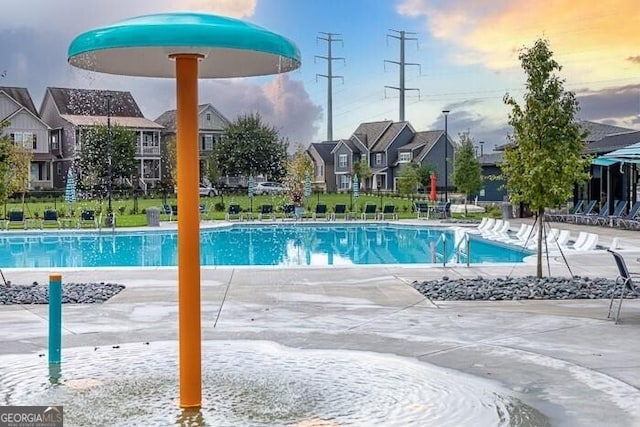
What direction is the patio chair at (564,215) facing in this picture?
to the viewer's left

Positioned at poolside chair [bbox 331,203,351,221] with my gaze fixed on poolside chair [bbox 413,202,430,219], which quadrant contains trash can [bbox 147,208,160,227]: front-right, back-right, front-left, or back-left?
back-right

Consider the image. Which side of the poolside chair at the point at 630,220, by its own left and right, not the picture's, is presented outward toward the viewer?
left

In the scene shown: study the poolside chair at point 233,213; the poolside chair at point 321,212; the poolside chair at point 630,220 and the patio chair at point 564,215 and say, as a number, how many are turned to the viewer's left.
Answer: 2

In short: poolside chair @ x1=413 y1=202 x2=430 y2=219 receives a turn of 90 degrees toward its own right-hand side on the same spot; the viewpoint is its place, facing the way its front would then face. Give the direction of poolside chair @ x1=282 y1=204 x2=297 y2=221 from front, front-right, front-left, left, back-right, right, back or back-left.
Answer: front-right

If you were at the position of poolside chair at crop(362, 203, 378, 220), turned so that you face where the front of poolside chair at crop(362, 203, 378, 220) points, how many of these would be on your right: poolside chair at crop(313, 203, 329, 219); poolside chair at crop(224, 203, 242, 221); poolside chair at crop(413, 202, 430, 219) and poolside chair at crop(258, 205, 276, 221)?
3

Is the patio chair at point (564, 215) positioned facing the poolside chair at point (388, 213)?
yes

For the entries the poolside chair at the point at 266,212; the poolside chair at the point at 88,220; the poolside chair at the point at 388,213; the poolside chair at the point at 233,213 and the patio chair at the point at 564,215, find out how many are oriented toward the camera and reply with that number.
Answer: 4

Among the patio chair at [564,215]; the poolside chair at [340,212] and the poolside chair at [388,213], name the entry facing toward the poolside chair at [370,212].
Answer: the patio chair
